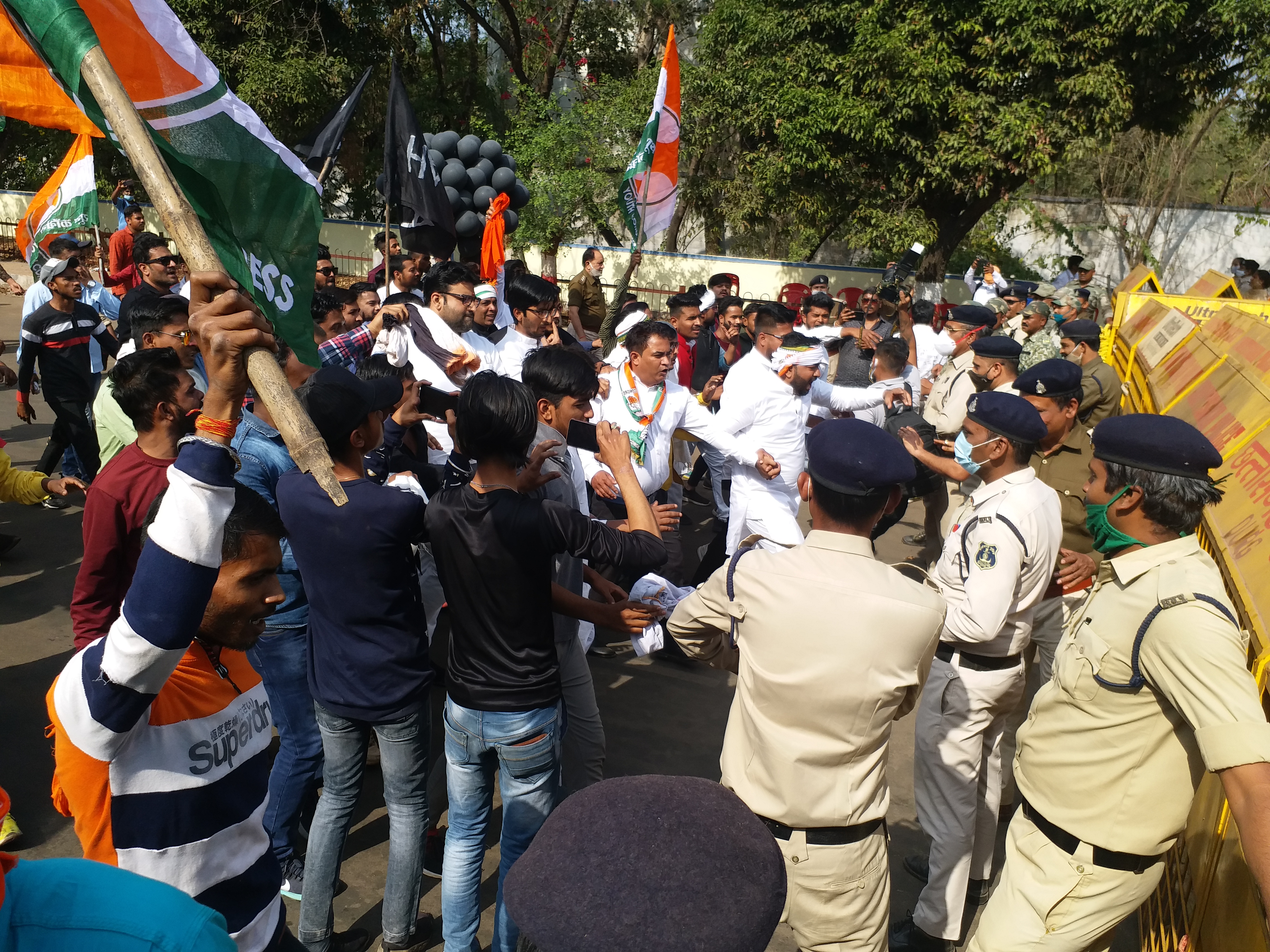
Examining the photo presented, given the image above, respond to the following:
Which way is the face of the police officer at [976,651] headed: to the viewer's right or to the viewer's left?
to the viewer's left

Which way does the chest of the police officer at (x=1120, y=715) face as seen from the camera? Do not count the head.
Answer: to the viewer's left

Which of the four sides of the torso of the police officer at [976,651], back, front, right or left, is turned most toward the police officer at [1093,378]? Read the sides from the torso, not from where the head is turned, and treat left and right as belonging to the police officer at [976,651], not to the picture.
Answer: right

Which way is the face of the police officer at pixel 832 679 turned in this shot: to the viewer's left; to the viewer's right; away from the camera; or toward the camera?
away from the camera

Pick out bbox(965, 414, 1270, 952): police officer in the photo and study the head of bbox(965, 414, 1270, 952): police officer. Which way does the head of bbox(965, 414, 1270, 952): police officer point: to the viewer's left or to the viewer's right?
to the viewer's left

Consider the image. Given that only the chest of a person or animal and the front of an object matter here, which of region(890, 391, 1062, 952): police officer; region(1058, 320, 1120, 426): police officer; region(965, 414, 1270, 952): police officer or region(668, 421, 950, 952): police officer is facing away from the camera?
region(668, 421, 950, 952): police officer

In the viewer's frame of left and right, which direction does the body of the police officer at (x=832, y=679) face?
facing away from the viewer
